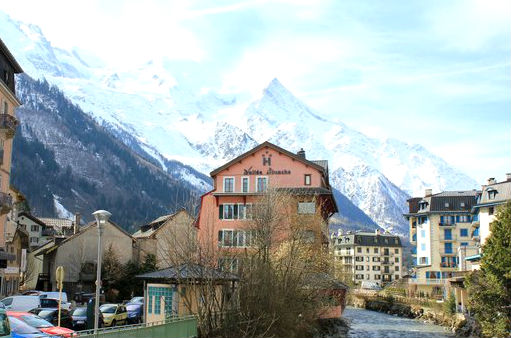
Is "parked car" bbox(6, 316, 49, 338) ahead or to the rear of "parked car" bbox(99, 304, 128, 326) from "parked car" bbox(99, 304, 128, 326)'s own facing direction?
ahead

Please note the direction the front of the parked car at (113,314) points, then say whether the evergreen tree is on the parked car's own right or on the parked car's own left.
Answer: on the parked car's own left

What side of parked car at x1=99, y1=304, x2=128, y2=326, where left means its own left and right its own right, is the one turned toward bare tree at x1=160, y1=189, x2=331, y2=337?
left

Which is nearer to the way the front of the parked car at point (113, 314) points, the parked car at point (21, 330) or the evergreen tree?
the parked car

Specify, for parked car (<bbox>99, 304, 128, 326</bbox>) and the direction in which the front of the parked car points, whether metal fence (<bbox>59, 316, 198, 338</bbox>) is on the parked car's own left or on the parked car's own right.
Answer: on the parked car's own left

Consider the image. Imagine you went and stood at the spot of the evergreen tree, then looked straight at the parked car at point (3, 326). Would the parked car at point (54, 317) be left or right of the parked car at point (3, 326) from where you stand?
right

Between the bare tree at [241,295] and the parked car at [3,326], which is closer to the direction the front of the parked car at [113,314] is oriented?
the parked car

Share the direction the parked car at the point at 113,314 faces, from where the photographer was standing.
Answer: facing the viewer and to the left of the viewer

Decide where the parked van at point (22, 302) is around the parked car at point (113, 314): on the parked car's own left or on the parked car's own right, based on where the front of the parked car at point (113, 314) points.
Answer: on the parked car's own right
